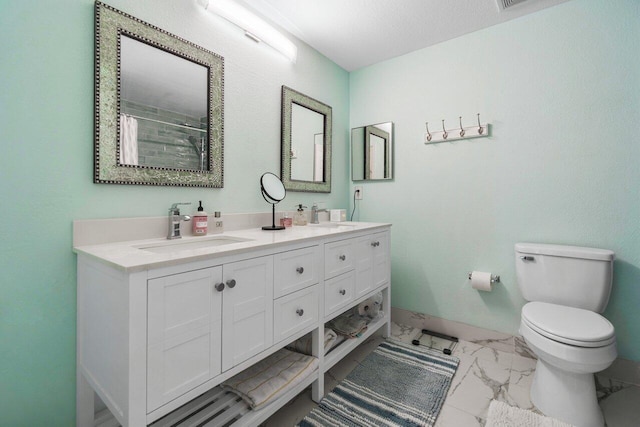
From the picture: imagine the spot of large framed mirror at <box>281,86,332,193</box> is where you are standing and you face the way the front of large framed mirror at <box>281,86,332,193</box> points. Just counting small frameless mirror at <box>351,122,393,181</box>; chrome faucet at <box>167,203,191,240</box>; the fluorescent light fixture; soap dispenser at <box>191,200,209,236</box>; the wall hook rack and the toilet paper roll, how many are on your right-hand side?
3

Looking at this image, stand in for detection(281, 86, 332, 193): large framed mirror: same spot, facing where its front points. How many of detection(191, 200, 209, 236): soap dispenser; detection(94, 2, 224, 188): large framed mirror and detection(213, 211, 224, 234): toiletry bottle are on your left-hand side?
0

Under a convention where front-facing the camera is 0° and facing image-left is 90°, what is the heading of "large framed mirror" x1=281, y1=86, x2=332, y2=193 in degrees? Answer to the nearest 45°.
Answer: approximately 315°

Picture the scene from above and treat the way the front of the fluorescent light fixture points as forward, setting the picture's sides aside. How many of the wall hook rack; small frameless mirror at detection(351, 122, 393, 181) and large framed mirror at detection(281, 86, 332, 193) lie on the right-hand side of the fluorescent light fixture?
0

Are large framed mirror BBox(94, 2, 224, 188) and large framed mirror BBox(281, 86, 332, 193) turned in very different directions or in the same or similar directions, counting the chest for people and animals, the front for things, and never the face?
same or similar directions

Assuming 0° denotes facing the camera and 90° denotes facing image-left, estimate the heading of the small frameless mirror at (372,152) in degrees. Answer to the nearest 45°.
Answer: approximately 45°

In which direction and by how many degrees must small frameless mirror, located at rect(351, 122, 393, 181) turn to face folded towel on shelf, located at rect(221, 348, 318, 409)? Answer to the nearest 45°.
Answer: approximately 45° to its left

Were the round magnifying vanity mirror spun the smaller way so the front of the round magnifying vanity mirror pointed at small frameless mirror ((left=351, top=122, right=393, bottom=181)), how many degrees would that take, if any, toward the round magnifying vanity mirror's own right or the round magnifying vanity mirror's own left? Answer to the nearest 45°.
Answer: approximately 90° to the round magnifying vanity mirror's own left

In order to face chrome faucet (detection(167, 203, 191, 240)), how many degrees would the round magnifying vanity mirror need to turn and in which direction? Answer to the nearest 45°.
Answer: approximately 90° to its right

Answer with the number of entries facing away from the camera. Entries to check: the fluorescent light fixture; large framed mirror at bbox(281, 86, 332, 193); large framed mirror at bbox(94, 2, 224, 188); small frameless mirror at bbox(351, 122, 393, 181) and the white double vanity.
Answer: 0

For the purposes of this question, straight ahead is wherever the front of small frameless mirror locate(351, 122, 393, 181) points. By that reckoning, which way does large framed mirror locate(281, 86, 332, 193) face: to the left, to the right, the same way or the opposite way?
to the left

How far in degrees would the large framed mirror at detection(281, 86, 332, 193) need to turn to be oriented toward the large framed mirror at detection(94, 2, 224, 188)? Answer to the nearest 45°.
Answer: approximately 90° to its right
